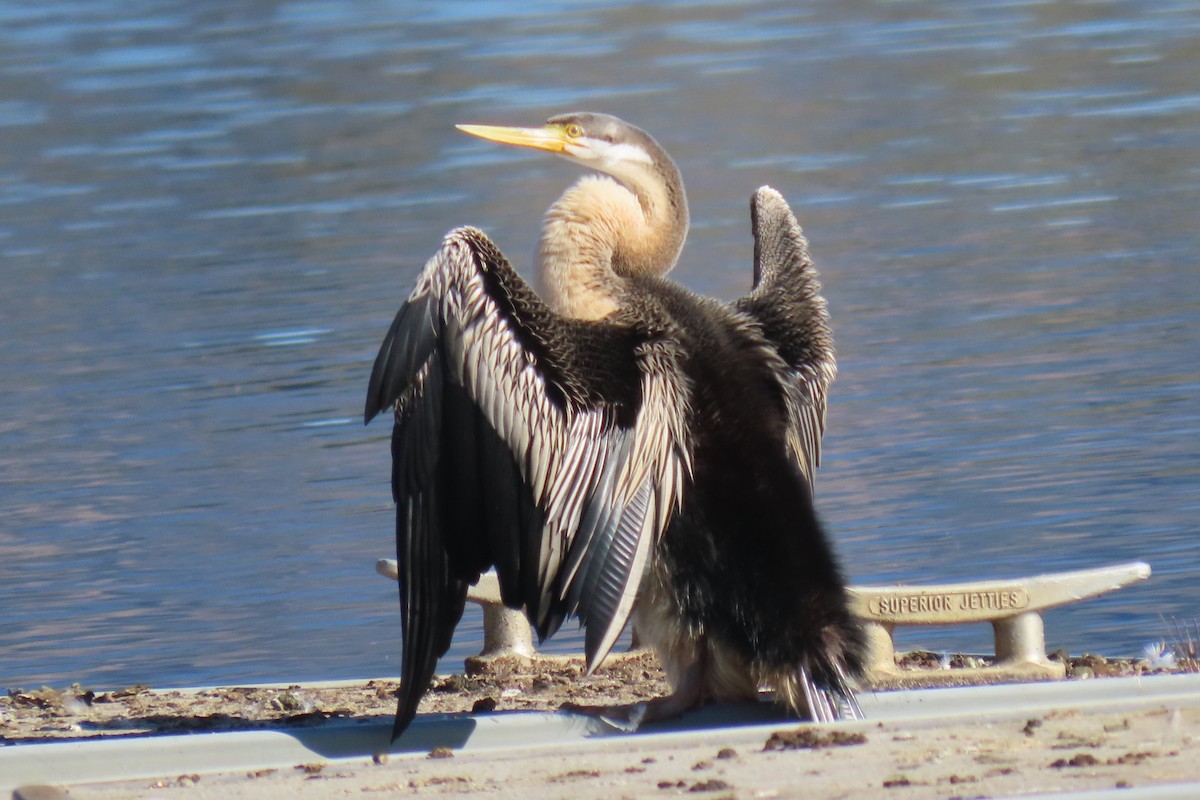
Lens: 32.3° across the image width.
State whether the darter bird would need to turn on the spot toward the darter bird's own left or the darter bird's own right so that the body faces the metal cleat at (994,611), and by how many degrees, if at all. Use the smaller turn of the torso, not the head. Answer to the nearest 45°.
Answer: approximately 90° to the darter bird's own right

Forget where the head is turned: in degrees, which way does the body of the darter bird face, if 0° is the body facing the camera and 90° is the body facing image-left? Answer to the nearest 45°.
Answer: approximately 135°
